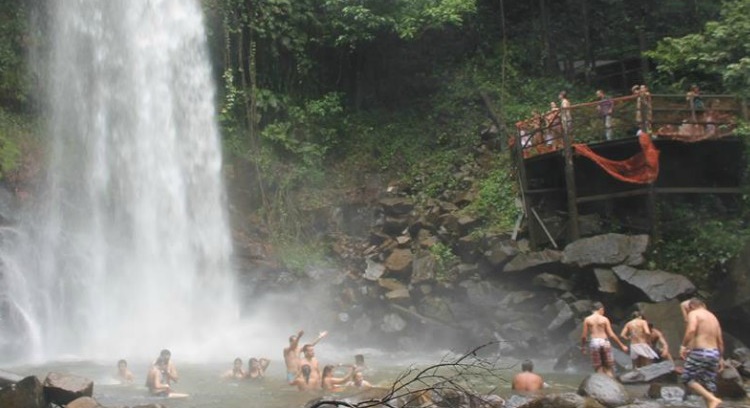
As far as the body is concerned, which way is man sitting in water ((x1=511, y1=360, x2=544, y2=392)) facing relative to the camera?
away from the camera

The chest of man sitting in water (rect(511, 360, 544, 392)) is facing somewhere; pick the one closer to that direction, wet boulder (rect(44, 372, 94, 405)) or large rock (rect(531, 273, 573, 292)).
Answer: the large rock

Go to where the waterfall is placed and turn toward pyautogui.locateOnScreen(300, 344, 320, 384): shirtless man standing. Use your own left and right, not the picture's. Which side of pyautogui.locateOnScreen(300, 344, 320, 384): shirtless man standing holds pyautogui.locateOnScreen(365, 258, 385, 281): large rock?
left

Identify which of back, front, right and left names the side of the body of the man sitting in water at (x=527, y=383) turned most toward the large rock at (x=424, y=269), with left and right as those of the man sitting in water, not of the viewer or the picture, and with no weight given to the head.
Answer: front

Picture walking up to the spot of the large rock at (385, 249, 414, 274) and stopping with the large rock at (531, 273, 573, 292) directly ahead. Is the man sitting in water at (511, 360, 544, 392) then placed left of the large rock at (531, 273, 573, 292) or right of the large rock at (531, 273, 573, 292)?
right

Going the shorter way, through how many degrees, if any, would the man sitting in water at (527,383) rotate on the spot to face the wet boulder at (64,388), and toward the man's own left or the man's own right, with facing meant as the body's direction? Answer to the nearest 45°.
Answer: approximately 135° to the man's own left

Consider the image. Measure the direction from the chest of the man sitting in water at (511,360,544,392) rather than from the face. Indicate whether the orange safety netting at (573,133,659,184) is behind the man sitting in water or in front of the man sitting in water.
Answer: in front

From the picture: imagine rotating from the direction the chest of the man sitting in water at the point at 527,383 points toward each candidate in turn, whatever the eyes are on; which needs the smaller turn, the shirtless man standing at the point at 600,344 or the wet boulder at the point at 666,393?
the shirtless man standing
